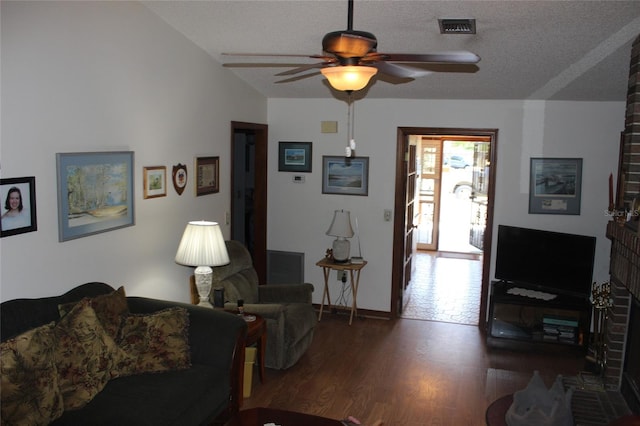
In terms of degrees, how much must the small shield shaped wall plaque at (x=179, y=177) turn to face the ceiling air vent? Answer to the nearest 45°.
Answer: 0° — it already faces it

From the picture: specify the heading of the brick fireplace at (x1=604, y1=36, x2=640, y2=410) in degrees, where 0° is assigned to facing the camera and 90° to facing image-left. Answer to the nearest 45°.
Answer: approximately 45°

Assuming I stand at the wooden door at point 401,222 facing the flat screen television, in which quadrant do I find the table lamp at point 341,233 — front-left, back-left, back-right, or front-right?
back-right

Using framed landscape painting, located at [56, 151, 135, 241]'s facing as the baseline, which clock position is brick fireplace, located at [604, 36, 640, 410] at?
The brick fireplace is roughly at 11 o'clock from the framed landscape painting.

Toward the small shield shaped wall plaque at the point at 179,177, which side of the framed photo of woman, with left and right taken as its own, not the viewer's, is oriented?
left

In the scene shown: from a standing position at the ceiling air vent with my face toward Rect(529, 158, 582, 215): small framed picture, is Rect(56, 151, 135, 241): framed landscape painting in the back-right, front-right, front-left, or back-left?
back-left

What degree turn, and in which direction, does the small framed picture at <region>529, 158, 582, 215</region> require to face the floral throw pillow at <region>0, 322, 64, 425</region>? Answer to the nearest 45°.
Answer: approximately 45° to its right

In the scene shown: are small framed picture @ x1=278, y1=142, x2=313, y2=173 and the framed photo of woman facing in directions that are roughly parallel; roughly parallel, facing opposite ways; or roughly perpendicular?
roughly perpendicular
